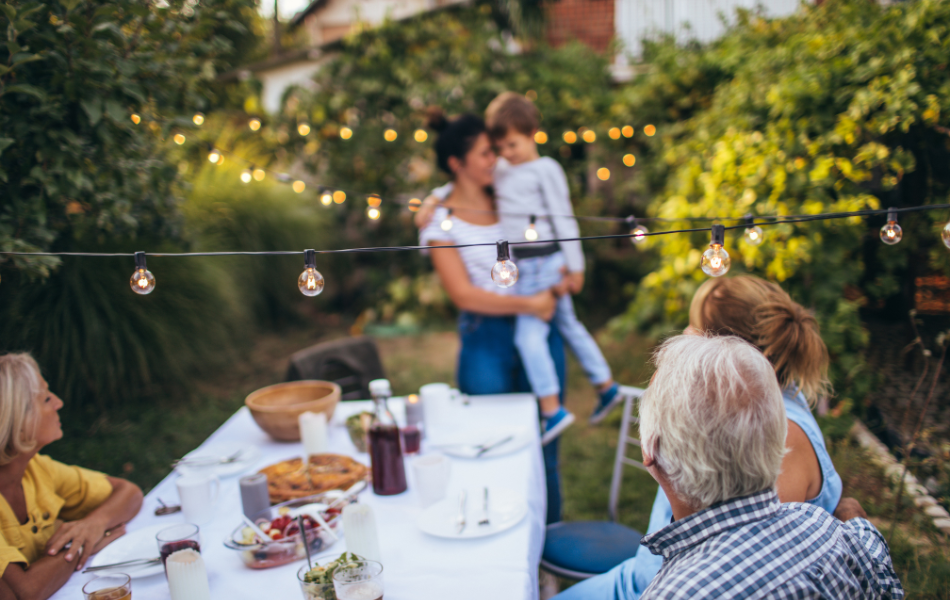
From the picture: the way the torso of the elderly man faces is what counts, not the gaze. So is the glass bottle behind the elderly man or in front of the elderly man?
in front

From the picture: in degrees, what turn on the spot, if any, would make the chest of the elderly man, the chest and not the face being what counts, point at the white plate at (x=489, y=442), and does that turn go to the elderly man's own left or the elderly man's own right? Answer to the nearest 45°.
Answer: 0° — they already face it

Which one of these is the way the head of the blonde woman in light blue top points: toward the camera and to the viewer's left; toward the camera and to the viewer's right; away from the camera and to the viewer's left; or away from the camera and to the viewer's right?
away from the camera and to the viewer's left

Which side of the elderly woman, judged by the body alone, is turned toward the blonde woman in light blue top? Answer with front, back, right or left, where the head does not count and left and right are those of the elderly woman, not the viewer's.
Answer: front

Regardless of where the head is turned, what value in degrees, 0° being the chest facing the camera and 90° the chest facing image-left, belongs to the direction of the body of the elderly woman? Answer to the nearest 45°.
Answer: approximately 315°

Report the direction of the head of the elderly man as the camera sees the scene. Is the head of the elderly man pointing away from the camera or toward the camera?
away from the camera

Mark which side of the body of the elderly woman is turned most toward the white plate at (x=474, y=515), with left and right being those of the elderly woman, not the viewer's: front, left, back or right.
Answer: front
